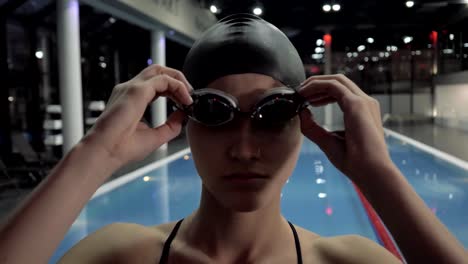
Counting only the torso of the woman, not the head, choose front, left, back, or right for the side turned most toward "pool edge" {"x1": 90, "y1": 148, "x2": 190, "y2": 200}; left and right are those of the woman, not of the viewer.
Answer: back

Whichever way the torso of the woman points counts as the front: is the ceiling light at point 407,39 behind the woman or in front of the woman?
behind

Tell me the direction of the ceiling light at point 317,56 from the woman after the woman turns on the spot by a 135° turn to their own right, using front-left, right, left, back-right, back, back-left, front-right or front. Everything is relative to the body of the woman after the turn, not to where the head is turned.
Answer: front-right

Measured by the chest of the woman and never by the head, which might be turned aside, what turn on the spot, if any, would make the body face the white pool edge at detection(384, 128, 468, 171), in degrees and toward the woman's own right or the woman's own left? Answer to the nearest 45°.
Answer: approximately 135° to the woman's own left

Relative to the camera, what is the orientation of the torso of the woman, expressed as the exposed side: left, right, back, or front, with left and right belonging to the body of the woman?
front

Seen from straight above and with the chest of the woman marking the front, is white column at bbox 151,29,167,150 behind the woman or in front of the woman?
behind

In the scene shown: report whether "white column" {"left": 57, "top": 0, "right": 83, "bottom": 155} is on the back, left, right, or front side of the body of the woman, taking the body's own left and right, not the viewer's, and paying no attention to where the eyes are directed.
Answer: back
